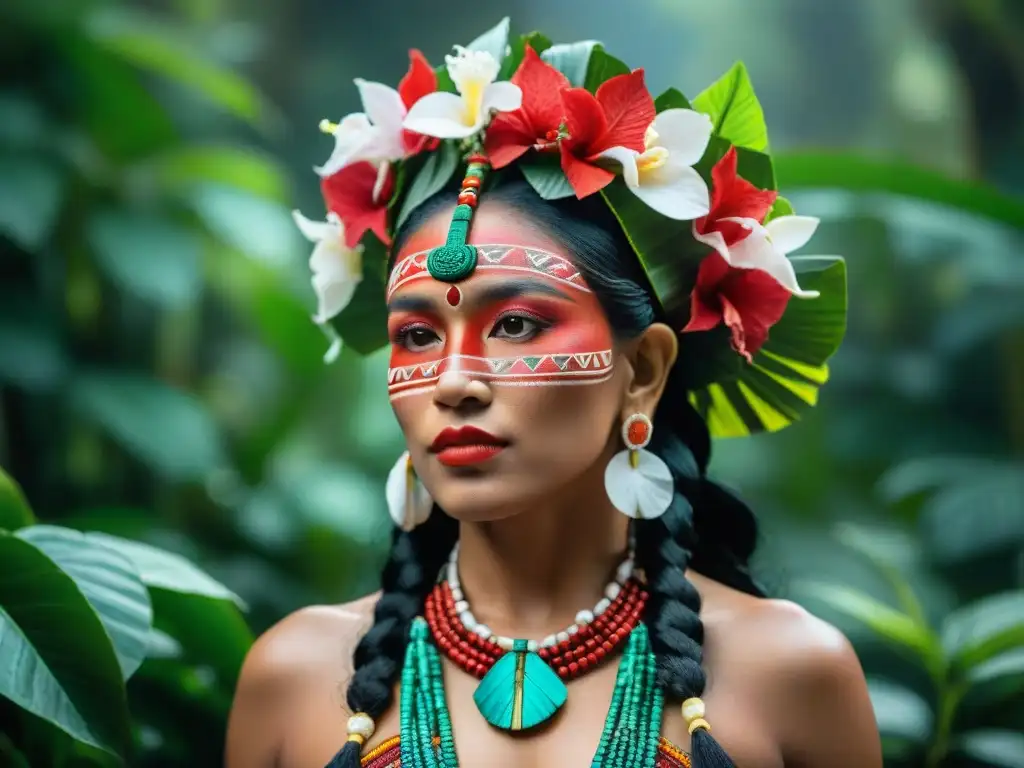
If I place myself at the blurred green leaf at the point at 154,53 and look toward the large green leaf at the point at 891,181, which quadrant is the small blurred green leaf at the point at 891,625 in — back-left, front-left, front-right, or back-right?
front-right

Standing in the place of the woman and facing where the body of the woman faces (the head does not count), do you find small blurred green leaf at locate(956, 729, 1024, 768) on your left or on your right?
on your left

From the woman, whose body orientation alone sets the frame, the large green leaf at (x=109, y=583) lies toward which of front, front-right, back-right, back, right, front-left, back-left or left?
right

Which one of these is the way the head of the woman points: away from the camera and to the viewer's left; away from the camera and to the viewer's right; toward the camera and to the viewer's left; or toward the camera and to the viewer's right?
toward the camera and to the viewer's left

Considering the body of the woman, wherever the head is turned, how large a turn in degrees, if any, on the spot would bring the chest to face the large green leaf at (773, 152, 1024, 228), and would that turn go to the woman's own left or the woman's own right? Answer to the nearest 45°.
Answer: approximately 135° to the woman's own left

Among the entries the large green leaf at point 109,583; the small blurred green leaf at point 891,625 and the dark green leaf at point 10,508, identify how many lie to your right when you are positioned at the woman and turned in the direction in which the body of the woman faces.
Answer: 2

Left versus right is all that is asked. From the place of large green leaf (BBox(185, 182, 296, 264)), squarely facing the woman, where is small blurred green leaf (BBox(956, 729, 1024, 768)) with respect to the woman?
left

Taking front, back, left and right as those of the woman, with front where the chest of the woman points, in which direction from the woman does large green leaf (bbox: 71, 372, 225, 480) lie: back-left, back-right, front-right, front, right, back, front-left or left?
back-right

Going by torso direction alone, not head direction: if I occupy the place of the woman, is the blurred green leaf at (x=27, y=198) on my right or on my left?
on my right

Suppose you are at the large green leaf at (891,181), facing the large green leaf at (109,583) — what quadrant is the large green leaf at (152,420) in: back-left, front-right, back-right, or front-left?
front-right

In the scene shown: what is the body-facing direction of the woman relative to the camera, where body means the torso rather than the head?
toward the camera

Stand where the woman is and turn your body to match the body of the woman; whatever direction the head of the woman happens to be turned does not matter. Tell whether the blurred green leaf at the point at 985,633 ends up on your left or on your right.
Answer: on your left

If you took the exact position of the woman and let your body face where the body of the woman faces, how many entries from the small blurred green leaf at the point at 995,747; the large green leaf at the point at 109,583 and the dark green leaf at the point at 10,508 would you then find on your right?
2

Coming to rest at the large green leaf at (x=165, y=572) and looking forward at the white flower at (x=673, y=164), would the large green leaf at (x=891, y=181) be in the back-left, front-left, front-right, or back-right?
front-left

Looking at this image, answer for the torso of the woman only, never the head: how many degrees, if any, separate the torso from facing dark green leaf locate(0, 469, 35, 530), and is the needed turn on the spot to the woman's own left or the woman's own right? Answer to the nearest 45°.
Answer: approximately 90° to the woman's own right

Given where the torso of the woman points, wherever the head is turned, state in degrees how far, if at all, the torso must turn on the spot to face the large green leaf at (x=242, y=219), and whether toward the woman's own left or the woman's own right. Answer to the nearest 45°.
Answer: approximately 135° to the woman's own right

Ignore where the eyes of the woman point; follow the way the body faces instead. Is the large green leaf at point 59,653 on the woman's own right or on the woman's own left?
on the woman's own right
